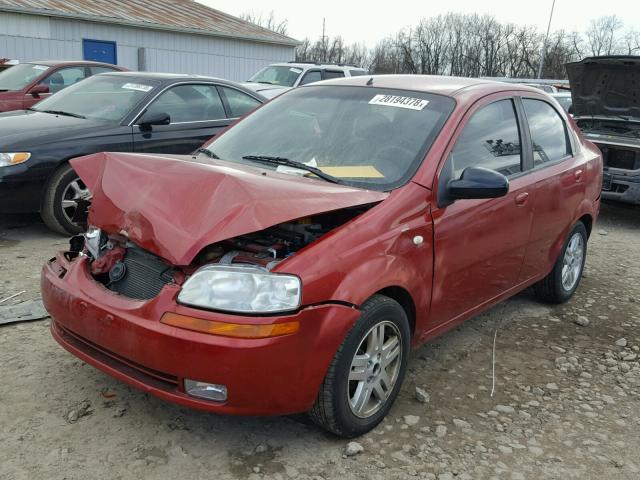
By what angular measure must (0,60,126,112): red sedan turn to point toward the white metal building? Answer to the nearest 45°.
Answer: approximately 135° to its right

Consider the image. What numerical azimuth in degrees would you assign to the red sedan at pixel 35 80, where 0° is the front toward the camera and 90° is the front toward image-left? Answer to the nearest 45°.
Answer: approximately 45°

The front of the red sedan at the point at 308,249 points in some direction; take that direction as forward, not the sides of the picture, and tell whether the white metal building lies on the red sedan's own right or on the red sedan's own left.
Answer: on the red sedan's own right

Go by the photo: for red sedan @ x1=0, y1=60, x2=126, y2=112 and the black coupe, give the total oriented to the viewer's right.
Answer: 0

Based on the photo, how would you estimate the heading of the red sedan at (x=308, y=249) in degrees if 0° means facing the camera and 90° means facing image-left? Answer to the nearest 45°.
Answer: approximately 45°

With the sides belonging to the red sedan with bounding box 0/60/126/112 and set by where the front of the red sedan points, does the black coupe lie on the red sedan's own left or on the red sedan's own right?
on the red sedan's own left

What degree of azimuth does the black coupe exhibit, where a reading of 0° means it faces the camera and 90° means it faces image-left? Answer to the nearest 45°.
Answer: approximately 45°

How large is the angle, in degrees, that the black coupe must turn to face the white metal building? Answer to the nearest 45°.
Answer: approximately 135° to its right

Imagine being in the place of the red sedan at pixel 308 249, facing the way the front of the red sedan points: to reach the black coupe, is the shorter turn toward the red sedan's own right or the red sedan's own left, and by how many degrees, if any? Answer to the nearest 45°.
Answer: approximately 90° to the red sedan's own right
